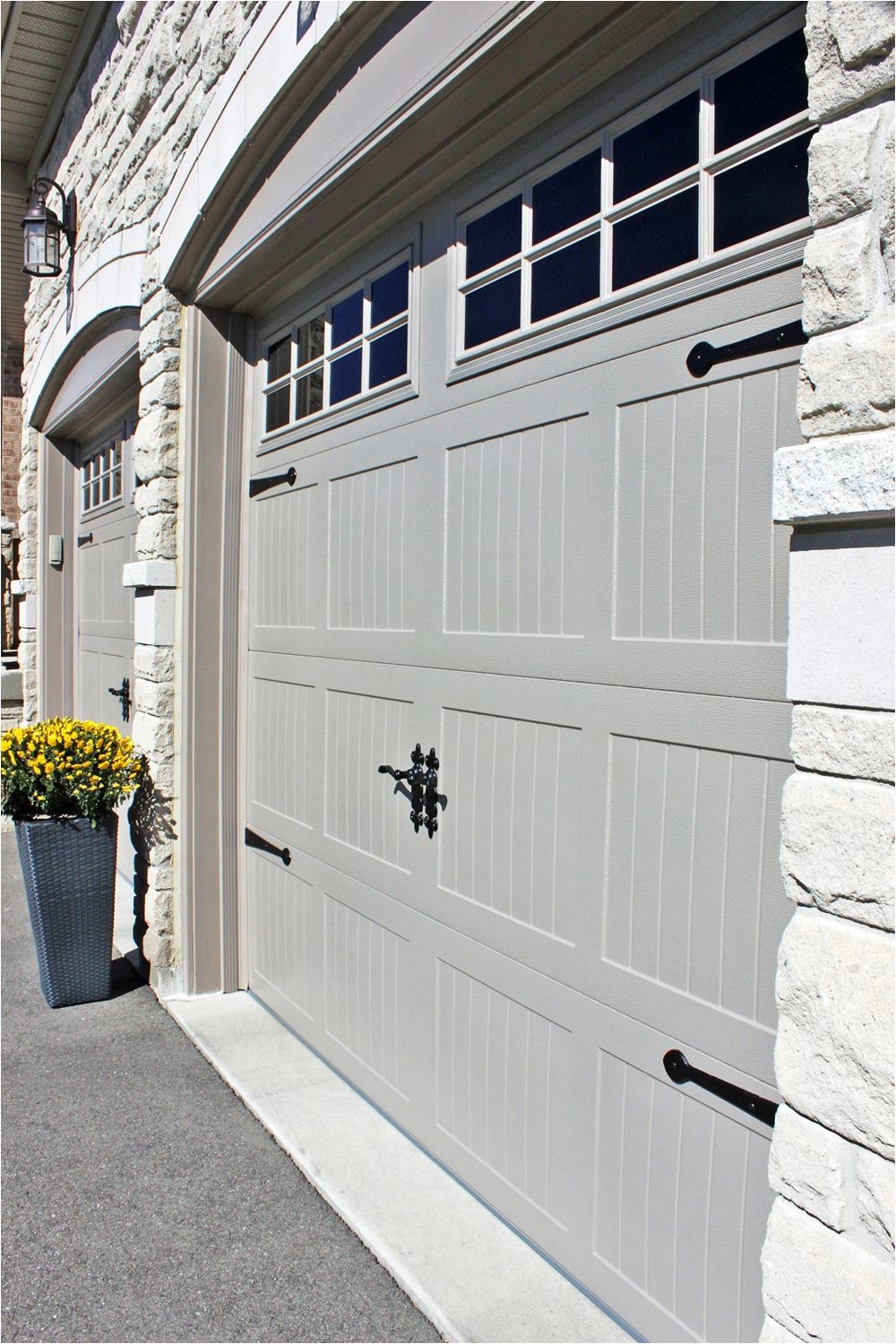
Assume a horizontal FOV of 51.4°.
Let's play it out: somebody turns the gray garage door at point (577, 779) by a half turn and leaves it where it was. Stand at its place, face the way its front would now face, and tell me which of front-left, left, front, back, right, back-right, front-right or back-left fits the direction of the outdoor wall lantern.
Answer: left

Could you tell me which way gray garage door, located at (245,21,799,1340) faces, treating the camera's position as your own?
facing the viewer and to the left of the viewer

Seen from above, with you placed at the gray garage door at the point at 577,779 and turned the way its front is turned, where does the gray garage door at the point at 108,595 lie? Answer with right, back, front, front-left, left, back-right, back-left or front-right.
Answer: right

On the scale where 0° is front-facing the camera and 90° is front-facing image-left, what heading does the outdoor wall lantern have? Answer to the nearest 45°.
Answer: approximately 90°
